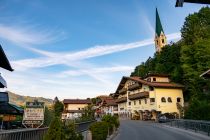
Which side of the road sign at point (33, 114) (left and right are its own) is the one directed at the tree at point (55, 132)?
front

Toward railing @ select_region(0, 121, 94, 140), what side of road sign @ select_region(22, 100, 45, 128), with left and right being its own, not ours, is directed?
front

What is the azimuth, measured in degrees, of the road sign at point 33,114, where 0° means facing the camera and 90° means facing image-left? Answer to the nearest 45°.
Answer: approximately 0°

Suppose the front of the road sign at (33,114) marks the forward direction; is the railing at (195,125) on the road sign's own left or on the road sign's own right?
on the road sign's own left

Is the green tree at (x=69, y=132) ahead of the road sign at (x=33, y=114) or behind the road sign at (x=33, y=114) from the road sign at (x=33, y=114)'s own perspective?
ahead

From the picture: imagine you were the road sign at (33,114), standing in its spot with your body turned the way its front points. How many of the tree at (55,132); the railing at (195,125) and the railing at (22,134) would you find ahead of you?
2
